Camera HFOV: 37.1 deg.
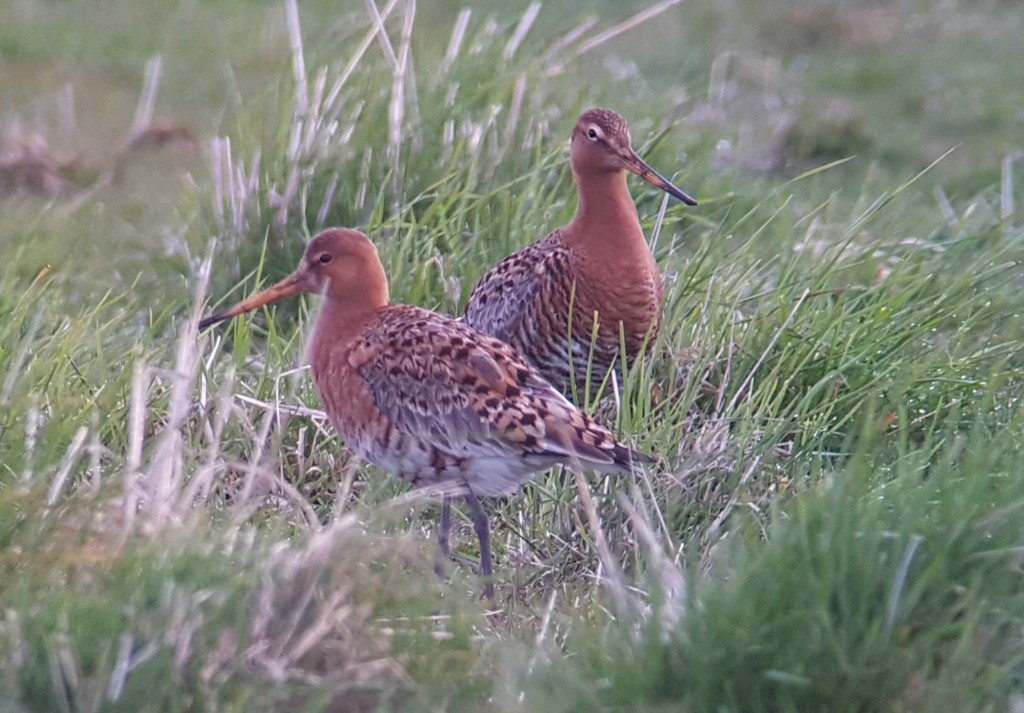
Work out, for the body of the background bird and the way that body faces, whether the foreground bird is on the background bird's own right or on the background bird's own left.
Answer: on the background bird's own right

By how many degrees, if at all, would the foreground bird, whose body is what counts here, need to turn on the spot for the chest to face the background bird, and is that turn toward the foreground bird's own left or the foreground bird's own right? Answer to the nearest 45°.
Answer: approximately 135° to the foreground bird's own right

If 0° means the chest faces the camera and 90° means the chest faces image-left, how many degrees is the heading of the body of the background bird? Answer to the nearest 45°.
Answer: approximately 315°

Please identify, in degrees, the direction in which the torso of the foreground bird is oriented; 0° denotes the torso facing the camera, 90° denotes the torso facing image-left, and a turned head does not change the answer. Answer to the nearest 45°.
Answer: approximately 90°

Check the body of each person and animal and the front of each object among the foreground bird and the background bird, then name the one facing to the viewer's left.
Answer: the foreground bird

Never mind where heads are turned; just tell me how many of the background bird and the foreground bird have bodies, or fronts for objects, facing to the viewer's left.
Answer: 1
